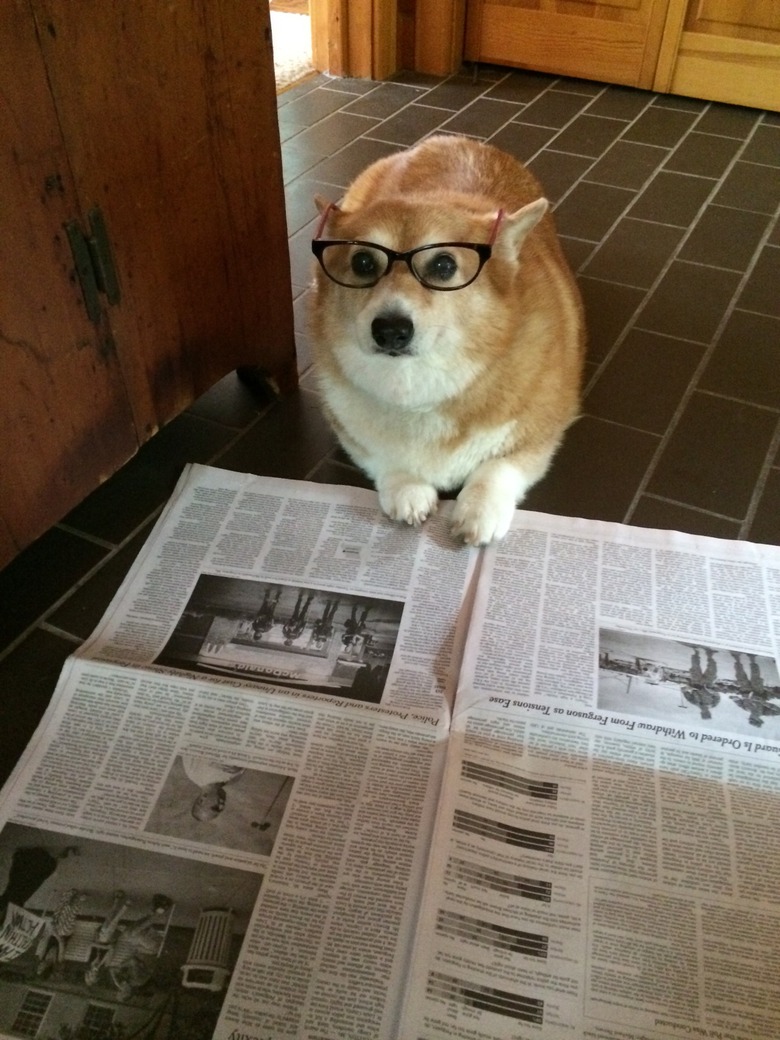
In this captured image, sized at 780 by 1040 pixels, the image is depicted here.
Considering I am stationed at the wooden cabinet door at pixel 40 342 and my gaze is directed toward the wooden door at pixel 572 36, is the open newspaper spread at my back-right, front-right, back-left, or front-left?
back-right

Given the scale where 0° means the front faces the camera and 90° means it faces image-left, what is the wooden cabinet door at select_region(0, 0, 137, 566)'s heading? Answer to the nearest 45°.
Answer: approximately 315°

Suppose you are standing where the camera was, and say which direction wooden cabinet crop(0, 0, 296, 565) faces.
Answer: facing the viewer and to the right of the viewer

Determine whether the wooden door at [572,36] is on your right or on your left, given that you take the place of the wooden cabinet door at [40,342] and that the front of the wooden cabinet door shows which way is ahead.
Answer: on your left

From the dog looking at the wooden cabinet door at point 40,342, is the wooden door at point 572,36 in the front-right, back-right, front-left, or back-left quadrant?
back-right

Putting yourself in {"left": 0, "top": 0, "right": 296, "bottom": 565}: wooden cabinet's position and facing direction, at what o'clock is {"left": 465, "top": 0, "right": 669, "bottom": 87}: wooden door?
The wooden door is roughly at 9 o'clock from the wooden cabinet.
